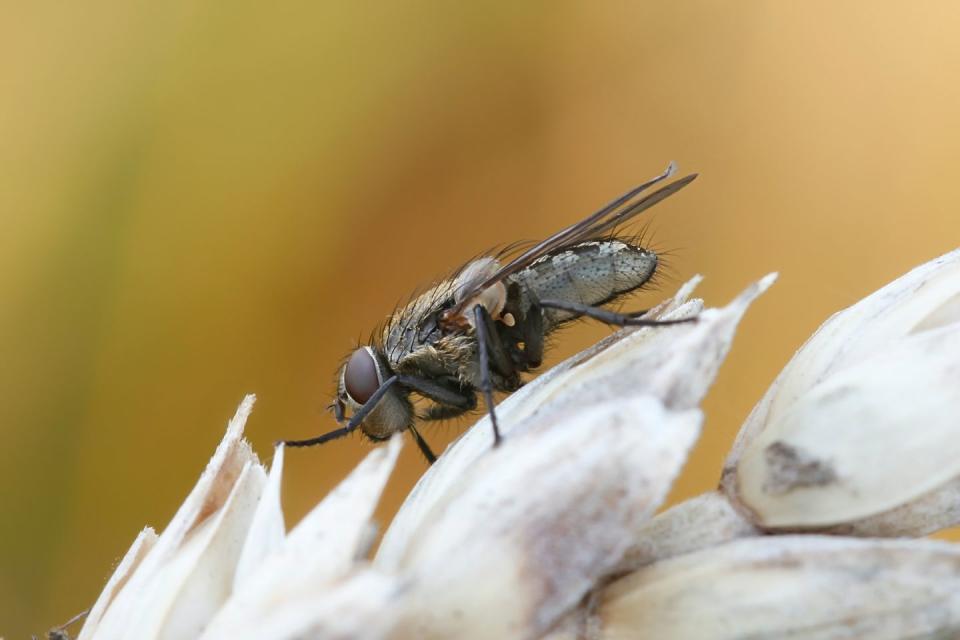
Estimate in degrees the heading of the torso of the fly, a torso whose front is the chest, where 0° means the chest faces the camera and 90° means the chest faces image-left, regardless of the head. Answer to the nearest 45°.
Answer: approximately 90°
